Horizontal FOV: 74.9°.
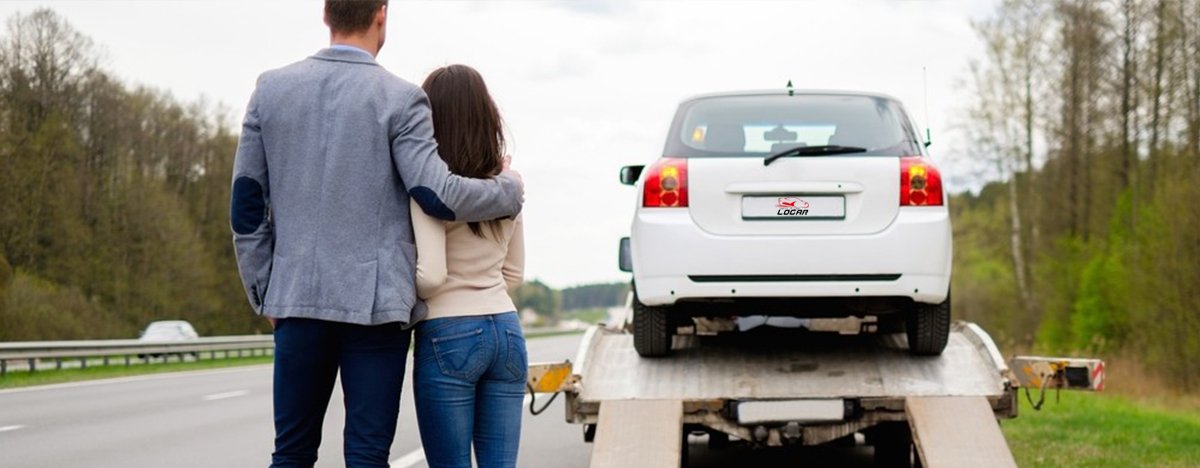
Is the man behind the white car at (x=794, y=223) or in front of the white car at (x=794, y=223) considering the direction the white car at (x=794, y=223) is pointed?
behind

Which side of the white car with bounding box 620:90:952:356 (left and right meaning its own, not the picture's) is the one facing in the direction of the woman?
back

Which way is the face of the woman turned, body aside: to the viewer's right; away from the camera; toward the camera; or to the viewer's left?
away from the camera

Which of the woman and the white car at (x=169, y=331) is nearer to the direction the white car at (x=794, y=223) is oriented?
the white car

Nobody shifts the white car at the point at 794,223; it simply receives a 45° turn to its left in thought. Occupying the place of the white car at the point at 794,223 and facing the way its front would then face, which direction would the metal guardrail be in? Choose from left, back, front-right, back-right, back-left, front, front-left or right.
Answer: front

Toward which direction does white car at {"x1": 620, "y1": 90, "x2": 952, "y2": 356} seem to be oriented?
away from the camera
